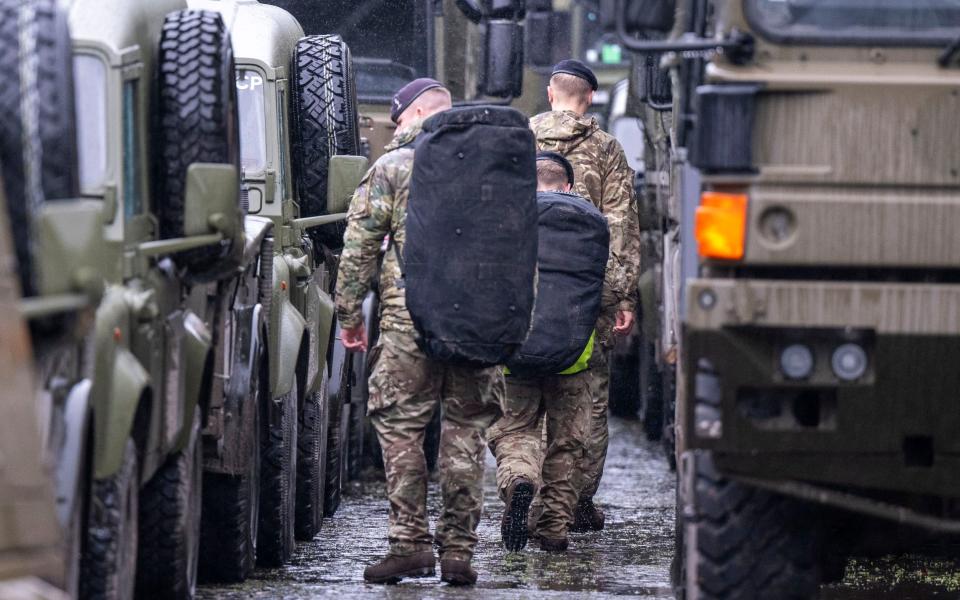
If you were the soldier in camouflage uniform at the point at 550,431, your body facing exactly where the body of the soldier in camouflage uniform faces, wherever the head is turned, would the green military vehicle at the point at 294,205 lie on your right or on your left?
on your left

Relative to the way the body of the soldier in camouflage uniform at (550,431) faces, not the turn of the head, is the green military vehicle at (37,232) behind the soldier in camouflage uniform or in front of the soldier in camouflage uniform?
behind

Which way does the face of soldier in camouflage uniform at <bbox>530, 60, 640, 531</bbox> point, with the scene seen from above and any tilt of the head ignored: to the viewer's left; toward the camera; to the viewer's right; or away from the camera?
away from the camera

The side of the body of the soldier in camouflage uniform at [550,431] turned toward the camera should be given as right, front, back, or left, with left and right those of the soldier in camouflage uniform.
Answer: back

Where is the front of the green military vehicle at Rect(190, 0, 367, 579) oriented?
toward the camera

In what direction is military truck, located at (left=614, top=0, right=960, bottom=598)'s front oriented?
toward the camera

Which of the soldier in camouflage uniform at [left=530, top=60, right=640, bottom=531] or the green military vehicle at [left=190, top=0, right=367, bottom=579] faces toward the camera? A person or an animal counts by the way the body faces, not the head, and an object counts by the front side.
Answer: the green military vehicle

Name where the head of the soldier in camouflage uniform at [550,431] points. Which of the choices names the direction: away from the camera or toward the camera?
away from the camera

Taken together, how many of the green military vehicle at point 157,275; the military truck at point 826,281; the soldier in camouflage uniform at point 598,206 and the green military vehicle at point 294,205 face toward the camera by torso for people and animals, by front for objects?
3

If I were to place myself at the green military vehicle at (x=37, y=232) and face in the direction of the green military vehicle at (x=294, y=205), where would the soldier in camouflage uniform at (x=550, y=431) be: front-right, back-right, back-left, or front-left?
front-right

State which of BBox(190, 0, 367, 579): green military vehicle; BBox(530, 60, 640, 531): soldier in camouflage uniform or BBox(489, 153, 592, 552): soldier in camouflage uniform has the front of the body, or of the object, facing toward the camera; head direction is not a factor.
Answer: the green military vehicle

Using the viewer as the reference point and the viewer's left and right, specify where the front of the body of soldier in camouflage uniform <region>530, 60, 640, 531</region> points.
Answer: facing away from the viewer

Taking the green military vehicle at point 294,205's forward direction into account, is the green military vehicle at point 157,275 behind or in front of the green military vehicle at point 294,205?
in front
